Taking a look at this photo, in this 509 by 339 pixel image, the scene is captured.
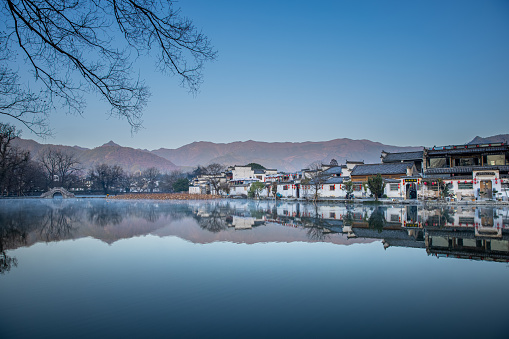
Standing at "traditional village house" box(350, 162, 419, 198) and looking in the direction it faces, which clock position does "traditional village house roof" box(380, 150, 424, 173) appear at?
"traditional village house roof" box(380, 150, 424, 173) is roughly at 7 o'clock from "traditional village house" box(350, 162, 419, 198).

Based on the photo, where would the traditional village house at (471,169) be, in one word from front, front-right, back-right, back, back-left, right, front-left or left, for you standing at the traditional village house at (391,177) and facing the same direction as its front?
left

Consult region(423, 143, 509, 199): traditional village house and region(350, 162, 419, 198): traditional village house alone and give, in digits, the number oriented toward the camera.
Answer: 2

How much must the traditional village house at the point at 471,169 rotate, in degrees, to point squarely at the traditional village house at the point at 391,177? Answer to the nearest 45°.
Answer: approximately 90° to its right

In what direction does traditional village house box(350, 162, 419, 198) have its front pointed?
toward the camera

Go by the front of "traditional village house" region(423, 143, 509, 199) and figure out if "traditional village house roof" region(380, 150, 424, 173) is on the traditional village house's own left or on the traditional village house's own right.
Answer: on the traditional village house's own right
